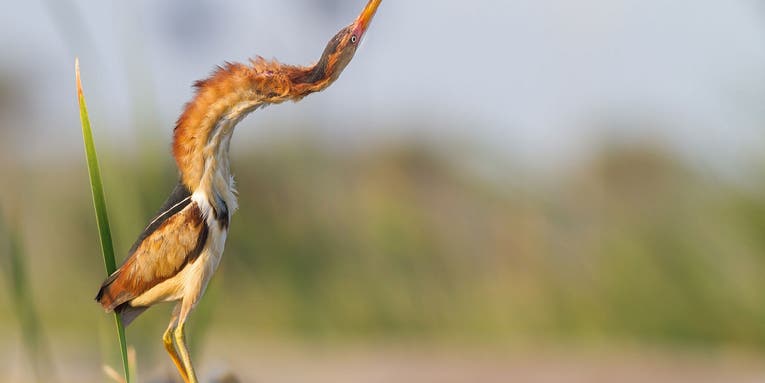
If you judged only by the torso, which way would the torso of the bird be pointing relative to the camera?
to the viewer's right
